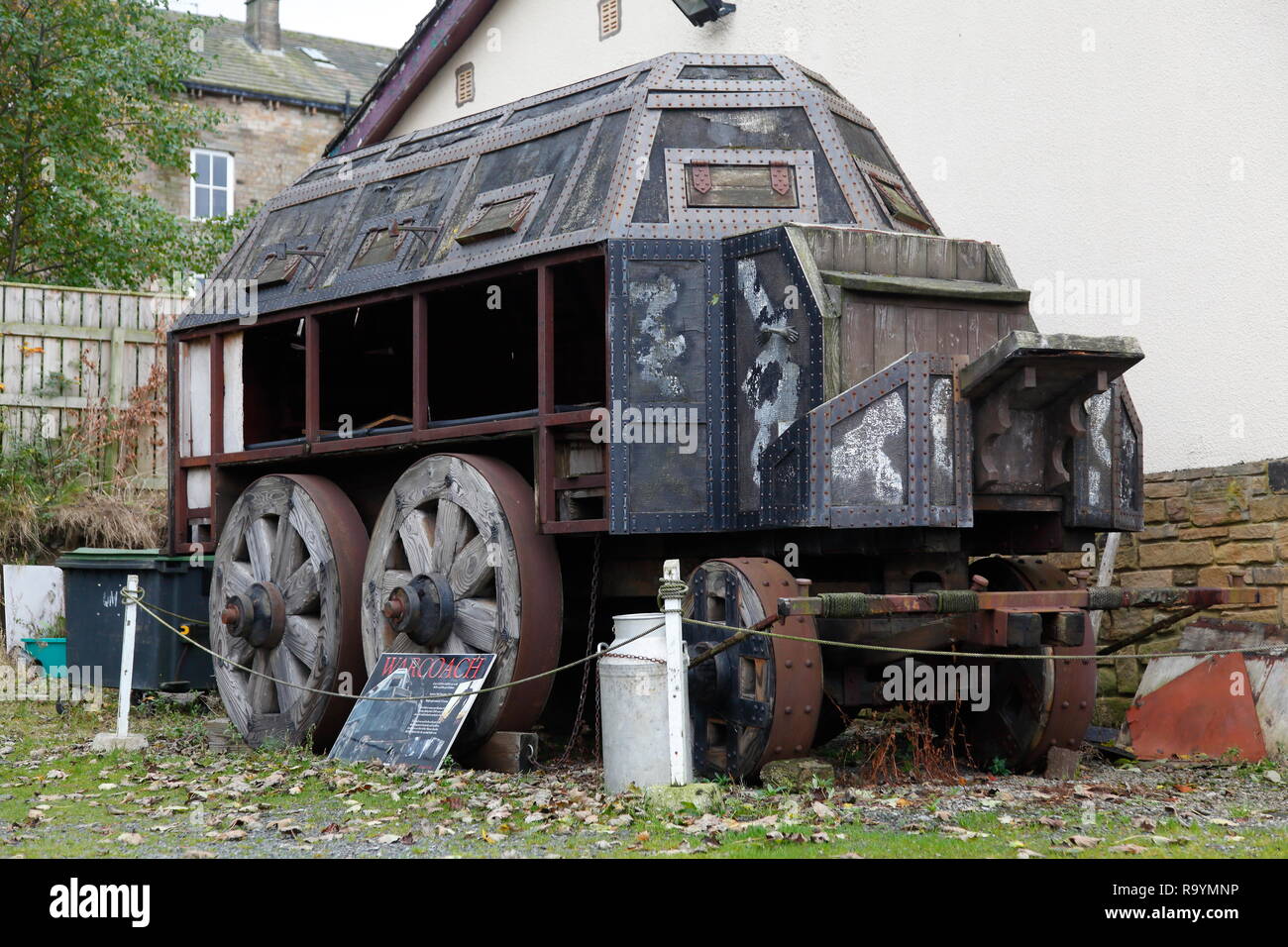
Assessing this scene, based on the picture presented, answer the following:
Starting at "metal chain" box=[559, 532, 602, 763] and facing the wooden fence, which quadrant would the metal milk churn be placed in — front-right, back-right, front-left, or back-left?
back-left

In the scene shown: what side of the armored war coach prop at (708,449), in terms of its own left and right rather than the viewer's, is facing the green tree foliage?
back

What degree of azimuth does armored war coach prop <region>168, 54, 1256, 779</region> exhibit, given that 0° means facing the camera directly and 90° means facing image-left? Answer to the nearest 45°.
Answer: approximately 315°

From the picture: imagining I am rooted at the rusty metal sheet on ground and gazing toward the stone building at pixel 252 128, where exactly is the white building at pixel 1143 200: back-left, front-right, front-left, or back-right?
front-right

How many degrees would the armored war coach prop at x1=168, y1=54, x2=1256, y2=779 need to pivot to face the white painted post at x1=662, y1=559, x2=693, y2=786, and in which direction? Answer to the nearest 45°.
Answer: approximately 45° to its right

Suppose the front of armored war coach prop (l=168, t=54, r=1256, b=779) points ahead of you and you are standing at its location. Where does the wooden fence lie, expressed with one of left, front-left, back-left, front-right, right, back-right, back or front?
back

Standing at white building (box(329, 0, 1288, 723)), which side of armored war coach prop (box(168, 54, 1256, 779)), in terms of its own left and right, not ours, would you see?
left

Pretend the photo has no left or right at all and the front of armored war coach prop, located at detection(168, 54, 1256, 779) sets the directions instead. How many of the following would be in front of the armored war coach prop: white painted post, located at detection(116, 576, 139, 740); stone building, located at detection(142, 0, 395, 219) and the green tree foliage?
0

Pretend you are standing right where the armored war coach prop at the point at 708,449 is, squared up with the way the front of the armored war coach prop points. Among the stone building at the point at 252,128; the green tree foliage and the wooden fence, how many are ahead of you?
0

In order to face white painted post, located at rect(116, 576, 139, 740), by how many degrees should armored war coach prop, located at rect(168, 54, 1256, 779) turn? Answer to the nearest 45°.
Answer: approximately 180°

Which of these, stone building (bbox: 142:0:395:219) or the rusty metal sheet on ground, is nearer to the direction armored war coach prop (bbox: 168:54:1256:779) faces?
the rusty metal sheet on ground

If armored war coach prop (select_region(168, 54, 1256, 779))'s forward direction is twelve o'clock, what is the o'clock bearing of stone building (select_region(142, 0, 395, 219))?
The stone building is roughly at 7 o'clock from the armored war coach prop.
